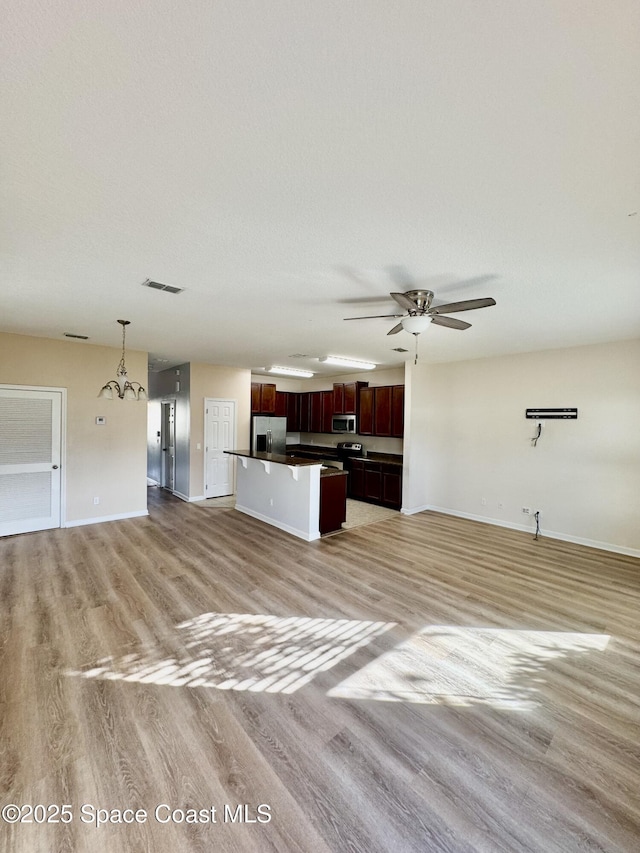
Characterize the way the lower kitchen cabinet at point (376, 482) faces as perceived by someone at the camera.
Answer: facing the viewer and to the left of the viewer

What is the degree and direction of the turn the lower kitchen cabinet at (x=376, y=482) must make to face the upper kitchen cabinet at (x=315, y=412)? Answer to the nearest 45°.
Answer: approximately 90° to its right

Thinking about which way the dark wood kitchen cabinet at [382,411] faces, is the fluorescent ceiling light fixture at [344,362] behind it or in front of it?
in front

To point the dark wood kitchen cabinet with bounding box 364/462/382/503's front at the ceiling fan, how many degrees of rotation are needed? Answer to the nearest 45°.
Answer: approximately 45° to its left

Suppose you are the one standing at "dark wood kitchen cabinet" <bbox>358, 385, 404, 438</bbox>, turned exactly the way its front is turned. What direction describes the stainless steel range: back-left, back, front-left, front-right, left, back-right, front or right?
right

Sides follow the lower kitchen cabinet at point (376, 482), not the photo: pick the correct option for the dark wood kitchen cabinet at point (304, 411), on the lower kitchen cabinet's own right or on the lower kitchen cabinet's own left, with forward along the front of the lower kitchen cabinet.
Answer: on the lower kitchen cabinet's own right

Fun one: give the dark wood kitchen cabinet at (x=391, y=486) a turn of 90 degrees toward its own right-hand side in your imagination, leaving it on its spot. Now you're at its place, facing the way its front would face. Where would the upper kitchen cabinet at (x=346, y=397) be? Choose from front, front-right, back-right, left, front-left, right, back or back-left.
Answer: front

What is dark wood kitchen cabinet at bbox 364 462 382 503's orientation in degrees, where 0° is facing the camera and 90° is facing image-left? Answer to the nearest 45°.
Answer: approximately 45°

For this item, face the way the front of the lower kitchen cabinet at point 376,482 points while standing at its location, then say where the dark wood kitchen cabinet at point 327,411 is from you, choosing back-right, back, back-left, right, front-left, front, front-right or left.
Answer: right

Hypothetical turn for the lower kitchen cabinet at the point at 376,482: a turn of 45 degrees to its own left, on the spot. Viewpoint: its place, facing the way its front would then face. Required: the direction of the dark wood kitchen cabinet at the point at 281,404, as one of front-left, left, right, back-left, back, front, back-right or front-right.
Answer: back-right

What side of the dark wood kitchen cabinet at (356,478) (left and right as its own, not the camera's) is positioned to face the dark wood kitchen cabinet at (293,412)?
right

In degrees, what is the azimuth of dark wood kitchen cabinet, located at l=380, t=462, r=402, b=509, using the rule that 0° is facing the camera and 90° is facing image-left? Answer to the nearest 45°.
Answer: approximately 45°

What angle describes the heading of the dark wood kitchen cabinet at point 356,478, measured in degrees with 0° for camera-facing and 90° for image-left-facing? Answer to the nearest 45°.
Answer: approximately 45°

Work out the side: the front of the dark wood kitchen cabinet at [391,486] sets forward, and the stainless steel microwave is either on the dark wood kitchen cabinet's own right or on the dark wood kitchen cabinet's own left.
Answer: on the dark wood kitchen cabinet's own right
